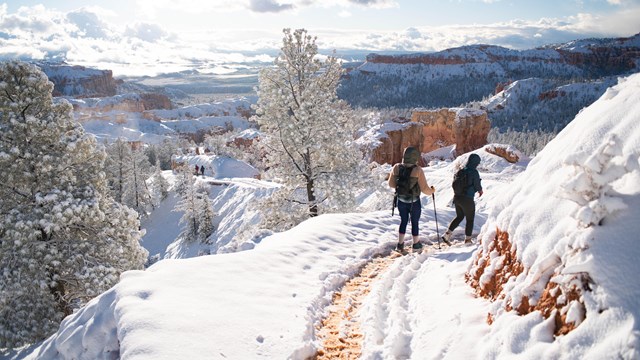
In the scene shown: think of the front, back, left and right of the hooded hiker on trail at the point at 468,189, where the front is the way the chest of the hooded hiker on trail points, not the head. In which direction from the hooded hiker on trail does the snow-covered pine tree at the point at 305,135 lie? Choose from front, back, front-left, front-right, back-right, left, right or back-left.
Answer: left

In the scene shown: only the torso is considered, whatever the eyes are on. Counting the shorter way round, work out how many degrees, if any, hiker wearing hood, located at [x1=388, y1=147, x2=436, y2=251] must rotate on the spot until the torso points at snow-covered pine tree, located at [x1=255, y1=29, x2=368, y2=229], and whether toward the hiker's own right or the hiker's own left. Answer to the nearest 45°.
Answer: approximately 45° to the hiker's own left

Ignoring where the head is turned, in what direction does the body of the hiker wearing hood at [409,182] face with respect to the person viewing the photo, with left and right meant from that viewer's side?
facing away from the viewer

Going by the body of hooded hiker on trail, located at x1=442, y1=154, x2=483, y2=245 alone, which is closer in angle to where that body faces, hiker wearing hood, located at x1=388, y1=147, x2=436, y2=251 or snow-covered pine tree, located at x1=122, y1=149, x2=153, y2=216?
the snow-covered pine tree

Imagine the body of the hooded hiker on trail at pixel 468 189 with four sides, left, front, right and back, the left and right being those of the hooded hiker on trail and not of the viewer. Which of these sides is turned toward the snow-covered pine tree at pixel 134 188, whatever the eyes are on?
left

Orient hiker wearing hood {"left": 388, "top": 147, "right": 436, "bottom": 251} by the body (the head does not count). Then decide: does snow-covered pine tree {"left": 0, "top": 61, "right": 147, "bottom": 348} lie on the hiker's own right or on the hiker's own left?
on the hiker's own left

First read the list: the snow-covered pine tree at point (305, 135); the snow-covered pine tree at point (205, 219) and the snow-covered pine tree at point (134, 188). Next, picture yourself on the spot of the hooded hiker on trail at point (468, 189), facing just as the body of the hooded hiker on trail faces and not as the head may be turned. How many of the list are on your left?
3

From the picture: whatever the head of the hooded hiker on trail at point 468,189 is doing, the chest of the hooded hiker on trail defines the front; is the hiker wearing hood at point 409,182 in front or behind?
behind

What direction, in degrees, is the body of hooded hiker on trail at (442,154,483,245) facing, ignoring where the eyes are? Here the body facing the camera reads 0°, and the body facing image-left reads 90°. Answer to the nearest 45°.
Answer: approximately 225°

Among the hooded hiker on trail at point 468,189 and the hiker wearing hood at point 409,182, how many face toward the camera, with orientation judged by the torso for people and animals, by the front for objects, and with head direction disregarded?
0

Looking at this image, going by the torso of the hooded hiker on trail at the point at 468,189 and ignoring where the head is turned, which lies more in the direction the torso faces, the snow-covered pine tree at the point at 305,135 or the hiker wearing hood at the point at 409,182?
the snow-covered pine tree

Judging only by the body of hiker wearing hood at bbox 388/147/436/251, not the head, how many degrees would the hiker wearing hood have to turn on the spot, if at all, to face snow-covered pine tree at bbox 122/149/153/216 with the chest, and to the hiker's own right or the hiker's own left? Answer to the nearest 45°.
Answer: approximately 45° to the hiker's own left

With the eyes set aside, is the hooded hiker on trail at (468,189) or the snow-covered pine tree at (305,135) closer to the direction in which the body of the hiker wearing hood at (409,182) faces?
the snow-covered pine tree
